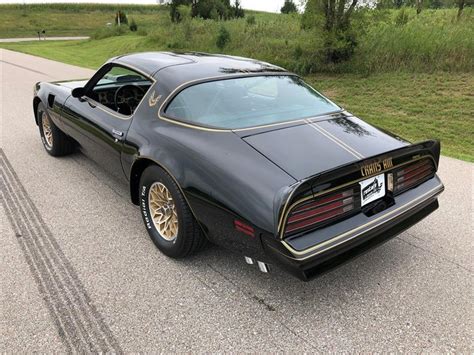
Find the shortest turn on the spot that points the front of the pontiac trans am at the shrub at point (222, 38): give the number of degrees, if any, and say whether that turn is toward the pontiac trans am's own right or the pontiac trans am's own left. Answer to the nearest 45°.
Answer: approximately 45° to the pontiac trans am's own right

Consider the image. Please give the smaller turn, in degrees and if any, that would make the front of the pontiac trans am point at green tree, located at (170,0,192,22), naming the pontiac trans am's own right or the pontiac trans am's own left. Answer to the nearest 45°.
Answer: approximately 45° to the pontiac trans am's own right

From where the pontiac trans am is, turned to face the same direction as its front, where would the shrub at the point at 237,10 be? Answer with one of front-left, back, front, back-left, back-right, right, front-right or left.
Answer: front-right

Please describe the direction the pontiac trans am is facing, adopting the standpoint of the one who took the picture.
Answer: facing away from the viewer and to the left of the viewer

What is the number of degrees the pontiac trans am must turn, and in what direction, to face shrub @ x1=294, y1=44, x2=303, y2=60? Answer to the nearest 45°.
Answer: approximately 45° to its right
